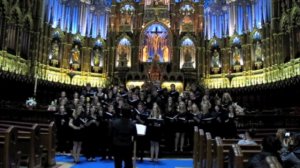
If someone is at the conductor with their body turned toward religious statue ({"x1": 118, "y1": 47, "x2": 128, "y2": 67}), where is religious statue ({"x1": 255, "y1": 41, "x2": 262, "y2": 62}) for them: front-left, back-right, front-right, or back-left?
front-right

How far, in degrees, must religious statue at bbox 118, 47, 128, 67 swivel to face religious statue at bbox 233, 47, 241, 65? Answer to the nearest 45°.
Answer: approximately 90° to its left

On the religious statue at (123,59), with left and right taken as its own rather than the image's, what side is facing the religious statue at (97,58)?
right

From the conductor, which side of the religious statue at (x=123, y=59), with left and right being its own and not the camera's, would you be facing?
front

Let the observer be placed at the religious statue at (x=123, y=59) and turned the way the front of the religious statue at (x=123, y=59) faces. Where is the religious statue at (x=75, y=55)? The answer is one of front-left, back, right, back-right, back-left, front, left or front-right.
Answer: right

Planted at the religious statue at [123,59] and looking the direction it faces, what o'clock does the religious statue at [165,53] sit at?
the religious statue at [165,53] is roughly at 9 o'clock from the religious statue at [123,59].

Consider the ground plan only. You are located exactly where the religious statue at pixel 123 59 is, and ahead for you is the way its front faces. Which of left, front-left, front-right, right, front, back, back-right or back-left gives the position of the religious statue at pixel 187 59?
left

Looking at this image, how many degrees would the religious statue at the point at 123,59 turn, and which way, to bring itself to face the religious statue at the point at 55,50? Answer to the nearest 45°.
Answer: approximately 90° to its right

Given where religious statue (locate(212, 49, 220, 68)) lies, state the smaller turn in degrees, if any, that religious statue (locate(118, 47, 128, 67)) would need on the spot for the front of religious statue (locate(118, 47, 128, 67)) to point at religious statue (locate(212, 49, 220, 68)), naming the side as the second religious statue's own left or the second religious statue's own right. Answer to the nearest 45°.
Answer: approximately 90° to the second religious statue's own left

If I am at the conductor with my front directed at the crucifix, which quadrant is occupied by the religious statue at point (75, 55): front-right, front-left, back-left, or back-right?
front-left

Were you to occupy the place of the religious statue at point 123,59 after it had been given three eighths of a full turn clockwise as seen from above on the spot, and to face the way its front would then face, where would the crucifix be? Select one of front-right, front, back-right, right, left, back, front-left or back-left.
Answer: back-right

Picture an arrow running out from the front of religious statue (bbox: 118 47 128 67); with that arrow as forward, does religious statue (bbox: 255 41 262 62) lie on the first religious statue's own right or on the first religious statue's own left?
on the first religious statue's own left

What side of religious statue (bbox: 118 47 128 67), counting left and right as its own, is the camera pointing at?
front
